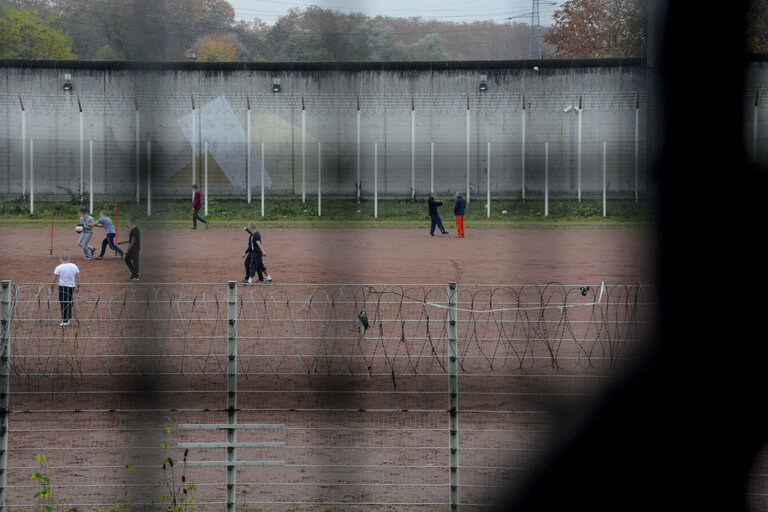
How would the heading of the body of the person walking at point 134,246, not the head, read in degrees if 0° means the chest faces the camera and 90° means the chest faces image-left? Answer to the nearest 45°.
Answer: approximately 90°
